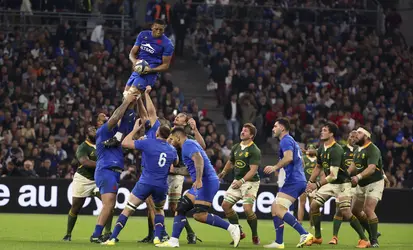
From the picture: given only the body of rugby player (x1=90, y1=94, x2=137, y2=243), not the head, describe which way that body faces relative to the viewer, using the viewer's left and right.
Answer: facing to the right of the viewer

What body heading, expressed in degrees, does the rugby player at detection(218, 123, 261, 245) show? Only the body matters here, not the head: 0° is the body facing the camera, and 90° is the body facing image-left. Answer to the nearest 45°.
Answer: approximately 45°

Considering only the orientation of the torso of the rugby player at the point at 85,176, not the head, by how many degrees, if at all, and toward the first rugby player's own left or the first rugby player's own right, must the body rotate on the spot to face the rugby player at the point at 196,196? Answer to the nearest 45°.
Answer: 0° — they already face them

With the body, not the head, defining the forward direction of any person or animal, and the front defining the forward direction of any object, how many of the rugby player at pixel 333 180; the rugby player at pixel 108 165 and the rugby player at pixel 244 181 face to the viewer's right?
1

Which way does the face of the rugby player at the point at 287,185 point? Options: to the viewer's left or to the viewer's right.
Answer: to the viewer's left

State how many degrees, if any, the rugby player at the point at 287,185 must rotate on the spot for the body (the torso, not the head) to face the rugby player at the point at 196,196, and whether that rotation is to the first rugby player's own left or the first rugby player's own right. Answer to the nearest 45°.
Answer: approximately 45° to the first rugby player's own left

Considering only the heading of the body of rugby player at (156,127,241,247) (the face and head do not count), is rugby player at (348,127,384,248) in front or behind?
behind

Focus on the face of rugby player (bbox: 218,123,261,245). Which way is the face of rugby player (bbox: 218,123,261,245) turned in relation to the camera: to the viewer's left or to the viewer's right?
to the viewer's left

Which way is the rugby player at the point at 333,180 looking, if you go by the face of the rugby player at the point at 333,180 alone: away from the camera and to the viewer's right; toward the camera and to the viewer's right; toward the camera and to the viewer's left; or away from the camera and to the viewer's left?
toward the camera and to the viewer's left

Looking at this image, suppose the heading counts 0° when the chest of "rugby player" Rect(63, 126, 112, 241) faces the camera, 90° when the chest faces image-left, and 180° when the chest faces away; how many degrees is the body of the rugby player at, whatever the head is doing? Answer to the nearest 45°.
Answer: approximately 315°

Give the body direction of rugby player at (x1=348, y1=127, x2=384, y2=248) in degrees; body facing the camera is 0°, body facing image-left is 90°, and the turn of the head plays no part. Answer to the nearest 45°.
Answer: approximately 45°
